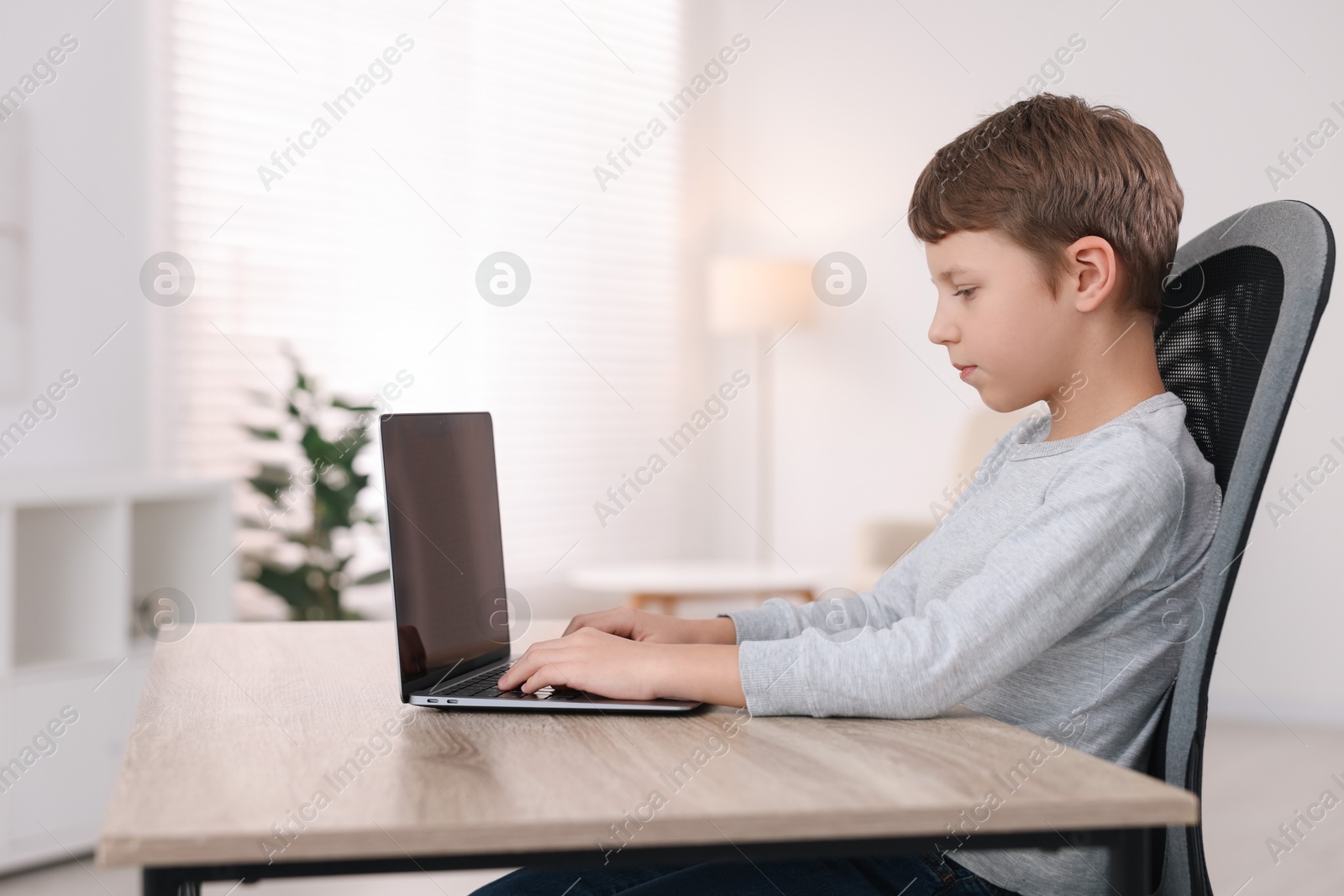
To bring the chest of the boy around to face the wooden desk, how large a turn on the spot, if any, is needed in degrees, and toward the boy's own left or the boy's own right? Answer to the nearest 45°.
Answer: approximately 45° to the boy's own left

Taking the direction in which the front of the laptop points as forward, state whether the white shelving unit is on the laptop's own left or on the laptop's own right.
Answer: on the laptop's own left

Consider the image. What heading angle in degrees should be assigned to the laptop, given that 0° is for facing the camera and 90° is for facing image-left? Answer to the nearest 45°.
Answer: approximately 270°

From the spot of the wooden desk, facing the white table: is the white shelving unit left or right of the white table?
left

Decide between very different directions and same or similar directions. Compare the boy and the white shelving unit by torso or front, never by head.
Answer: very different directions

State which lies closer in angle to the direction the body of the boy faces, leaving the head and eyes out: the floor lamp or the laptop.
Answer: the laptop

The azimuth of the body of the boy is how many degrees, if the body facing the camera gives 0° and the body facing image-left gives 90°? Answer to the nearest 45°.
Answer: approximately 90°

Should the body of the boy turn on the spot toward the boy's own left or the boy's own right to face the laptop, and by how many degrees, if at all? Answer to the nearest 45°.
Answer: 0° — they already face it

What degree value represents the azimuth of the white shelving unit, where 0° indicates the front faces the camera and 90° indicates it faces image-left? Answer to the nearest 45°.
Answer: approximately 315°

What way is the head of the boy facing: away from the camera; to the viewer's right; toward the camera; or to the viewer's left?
to the viewer's left

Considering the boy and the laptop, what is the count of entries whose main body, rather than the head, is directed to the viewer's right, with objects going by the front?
1

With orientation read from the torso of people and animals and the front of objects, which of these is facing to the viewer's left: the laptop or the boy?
the boy

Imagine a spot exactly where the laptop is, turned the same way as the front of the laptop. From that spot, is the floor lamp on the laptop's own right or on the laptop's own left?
on the laptop's own left
